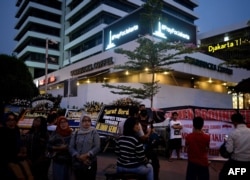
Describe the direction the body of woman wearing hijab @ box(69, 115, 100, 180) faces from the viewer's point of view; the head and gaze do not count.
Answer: toward the camera

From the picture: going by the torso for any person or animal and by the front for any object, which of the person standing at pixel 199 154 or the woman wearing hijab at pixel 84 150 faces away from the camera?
the person standing

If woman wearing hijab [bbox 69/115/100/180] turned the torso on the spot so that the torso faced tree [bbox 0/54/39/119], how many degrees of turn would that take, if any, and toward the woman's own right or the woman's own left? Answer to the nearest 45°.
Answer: approximately 180°

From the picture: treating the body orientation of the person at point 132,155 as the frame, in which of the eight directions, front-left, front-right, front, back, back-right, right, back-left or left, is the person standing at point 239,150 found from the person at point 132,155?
front-right

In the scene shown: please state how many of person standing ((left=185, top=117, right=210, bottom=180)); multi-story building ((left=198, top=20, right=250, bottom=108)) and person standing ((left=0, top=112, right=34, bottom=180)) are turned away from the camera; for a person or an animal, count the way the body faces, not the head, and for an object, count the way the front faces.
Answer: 1

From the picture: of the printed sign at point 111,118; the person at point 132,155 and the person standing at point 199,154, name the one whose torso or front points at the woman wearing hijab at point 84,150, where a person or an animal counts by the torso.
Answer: the printed sign

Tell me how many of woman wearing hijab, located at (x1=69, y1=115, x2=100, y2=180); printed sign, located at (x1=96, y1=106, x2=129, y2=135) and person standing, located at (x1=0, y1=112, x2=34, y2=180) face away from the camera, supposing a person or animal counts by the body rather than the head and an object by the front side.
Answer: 0

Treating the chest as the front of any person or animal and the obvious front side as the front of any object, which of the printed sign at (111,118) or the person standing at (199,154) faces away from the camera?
the person standing

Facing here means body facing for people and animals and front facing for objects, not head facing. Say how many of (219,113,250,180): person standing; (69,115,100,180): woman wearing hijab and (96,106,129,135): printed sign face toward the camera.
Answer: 2

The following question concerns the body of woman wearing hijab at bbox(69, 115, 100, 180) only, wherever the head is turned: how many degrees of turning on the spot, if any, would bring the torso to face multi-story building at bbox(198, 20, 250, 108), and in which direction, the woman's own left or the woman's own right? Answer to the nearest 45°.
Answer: approximately 135° to the woman's own left

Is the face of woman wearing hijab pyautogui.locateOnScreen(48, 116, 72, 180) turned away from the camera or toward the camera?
toward the camera

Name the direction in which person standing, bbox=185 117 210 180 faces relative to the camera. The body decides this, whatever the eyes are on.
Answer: away from the camera

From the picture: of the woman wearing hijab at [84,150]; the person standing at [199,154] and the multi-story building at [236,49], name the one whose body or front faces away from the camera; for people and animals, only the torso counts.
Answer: the person standing

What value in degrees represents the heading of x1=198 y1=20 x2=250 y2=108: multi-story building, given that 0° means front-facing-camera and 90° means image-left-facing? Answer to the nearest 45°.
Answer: approximately 45°

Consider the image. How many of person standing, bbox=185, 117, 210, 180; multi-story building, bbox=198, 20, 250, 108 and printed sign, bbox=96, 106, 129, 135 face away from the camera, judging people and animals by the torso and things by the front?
1

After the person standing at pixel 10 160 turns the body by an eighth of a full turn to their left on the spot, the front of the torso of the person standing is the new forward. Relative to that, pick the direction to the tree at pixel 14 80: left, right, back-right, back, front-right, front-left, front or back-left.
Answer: left

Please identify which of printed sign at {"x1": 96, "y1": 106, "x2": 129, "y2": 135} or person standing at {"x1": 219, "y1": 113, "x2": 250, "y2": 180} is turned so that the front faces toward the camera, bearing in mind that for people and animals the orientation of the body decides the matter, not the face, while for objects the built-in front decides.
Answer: the printed sign

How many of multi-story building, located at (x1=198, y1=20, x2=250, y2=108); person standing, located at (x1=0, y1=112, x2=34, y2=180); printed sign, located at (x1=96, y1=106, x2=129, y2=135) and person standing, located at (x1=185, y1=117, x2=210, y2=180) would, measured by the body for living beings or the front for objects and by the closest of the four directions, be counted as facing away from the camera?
1

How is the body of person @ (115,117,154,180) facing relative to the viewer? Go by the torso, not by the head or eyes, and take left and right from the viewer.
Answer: facing away from the viewer and to the right of the viewer

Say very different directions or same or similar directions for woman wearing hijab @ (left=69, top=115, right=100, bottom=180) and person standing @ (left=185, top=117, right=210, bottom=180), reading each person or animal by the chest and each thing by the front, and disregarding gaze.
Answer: very different directions
